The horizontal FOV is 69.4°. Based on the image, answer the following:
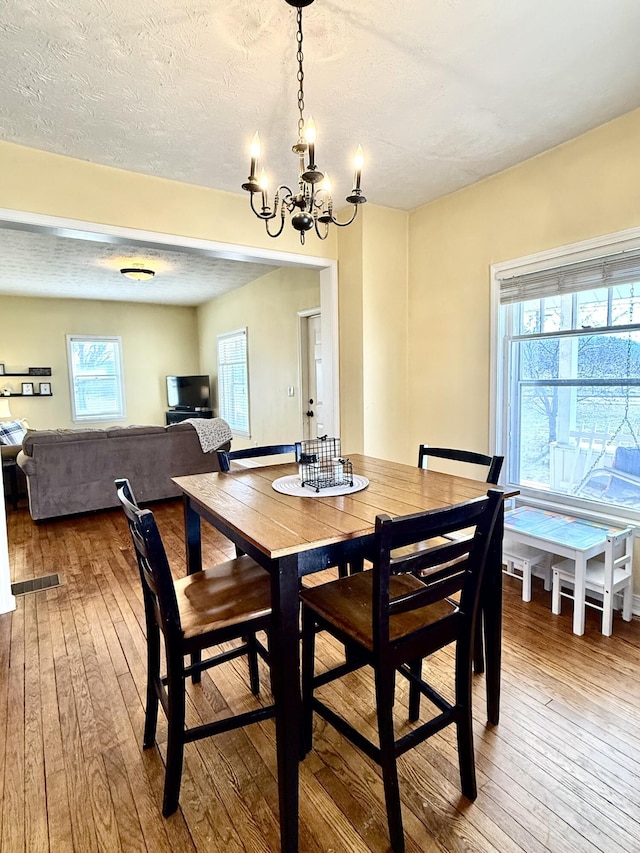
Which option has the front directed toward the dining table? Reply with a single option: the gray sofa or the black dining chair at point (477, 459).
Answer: the black dining chair

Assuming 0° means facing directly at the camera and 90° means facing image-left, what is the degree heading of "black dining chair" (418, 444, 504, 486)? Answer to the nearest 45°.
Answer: approximately 45°

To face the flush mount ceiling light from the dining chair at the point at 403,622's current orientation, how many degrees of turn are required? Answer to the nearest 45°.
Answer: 0° — it already faces it

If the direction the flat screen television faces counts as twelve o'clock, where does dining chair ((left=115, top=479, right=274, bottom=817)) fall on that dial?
The dining chair is roughly at 12 o'clock from the flat screen television.

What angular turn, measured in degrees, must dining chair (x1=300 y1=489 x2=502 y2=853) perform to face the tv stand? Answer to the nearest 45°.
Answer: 0° — it already faces it

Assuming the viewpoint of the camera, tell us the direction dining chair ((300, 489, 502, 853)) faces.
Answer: facing away from the viewer and to the left of the viewer

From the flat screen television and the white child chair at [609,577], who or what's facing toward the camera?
the flat screen television

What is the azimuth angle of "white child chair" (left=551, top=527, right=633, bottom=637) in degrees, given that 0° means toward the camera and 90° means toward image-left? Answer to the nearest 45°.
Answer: approximately 135°

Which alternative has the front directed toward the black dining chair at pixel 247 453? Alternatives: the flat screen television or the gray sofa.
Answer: the flat screen television

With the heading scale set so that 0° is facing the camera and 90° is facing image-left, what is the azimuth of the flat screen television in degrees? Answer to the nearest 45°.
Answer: approximately 0°

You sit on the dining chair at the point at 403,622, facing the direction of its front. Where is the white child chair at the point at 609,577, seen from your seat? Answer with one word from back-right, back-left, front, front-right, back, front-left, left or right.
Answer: right

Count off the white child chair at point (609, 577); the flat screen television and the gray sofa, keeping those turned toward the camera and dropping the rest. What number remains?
1

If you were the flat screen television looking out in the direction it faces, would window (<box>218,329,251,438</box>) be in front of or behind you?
in front

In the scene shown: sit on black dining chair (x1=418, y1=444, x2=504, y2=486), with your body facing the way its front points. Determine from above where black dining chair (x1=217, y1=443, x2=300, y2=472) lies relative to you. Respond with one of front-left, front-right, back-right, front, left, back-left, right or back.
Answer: front-right

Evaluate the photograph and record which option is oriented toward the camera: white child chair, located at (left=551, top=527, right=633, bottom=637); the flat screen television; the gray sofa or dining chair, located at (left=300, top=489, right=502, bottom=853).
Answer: the flat screen television

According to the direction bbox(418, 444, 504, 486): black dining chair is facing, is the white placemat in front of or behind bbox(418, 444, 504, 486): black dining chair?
in front

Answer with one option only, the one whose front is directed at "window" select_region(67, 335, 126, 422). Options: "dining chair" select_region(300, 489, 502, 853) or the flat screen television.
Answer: the dining chair

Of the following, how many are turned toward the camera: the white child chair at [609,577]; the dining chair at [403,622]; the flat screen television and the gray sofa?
1

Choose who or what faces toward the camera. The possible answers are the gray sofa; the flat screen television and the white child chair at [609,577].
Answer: the flat screen television

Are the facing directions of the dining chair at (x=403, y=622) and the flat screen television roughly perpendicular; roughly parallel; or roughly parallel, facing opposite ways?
roughly parallel, facing opposite ways
